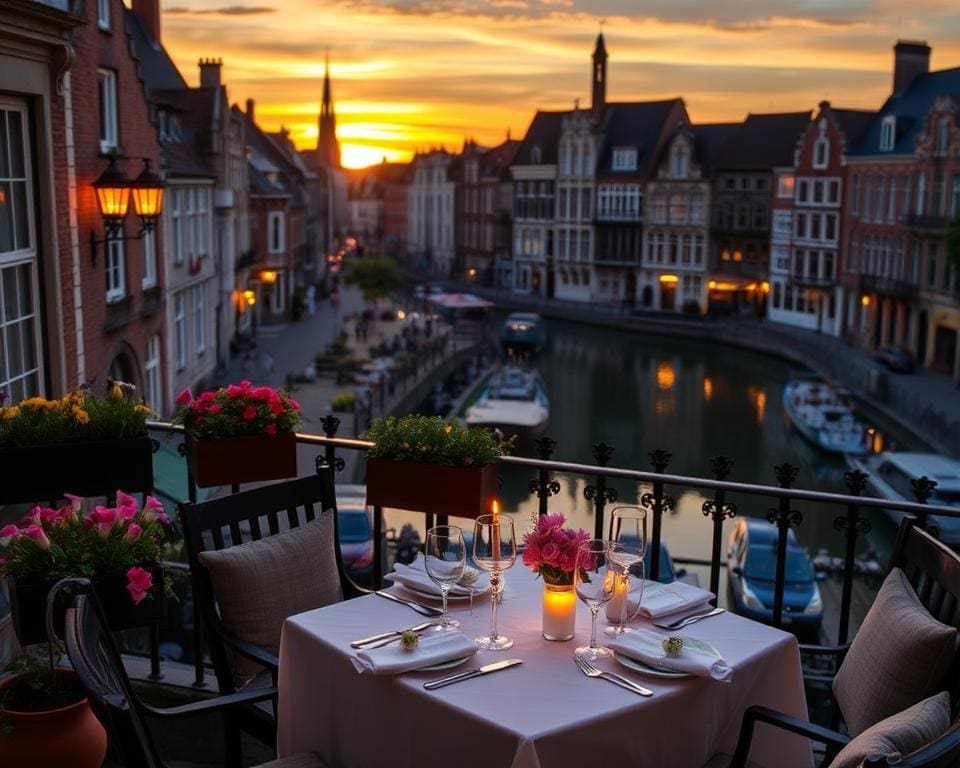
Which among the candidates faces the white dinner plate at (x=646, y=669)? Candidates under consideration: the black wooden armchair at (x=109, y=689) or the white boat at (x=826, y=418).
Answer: the black wooden armchair

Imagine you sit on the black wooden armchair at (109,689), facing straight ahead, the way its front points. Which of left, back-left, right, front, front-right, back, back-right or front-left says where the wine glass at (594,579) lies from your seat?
front

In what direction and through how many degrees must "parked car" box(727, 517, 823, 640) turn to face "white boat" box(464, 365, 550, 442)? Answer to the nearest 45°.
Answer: approximately 180°

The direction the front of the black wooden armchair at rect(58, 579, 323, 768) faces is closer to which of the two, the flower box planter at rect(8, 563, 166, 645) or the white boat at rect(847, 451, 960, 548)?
the white boat

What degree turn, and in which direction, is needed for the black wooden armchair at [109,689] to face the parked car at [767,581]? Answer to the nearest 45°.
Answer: approximately 45° to its left

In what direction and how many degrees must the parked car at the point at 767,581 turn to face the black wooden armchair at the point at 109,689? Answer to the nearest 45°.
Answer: approximately 45° to its right

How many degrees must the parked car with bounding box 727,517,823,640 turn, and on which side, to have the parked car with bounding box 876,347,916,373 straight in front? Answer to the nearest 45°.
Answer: approximately 135° to its left

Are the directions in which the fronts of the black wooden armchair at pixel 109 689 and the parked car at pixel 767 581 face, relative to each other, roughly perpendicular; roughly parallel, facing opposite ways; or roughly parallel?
roughly perpendicular

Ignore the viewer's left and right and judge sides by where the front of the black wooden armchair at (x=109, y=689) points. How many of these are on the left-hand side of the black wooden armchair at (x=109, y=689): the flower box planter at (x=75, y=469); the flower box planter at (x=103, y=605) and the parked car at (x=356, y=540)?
3

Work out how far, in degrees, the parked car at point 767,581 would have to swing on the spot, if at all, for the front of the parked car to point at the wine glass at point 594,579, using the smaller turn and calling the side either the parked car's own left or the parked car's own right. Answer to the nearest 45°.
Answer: approximately 45° to the parked car's own right

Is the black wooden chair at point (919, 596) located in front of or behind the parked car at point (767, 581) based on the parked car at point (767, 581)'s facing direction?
in front

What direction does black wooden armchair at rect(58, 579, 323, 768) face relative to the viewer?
to the viewer's right

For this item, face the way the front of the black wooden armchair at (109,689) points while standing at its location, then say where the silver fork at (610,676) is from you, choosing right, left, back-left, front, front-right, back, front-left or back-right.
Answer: front

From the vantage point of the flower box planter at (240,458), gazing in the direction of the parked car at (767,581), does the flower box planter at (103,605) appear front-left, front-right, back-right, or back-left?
back-right

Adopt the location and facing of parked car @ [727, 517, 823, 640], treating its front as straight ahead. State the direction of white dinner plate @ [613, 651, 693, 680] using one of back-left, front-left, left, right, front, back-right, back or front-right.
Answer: front-right
